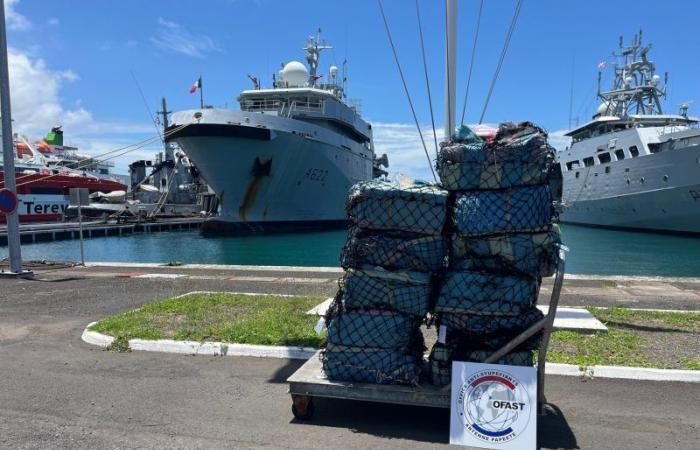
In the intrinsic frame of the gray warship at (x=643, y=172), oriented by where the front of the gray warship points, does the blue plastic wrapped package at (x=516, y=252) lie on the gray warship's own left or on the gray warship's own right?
on the gray warship's own right

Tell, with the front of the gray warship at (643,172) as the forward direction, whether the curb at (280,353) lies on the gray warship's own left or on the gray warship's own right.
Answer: on the gray warship's own right

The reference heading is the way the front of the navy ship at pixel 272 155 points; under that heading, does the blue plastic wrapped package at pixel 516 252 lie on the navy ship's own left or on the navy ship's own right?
on the navy ship's own left

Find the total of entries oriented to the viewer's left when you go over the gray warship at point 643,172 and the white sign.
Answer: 0

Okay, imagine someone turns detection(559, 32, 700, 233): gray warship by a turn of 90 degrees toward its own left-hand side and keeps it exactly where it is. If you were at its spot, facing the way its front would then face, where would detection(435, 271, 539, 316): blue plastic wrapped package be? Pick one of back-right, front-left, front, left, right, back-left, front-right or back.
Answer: back-right

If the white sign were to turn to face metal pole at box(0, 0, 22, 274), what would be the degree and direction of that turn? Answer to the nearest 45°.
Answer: approximately 135° to its right

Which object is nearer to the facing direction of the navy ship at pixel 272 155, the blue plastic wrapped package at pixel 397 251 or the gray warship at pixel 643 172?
the blue plastic wrapped package

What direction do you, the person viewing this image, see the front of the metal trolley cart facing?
facing to the left of the viewer

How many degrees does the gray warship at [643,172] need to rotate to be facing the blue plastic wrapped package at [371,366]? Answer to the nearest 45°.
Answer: approximately 45° to its right
